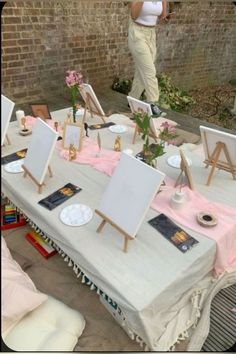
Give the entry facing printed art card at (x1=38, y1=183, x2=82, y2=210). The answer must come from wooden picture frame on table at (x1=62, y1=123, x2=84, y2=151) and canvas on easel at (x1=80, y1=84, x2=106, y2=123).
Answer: wooden picture frame on table at (x1=62, y1=123, x2=84, y2=151)

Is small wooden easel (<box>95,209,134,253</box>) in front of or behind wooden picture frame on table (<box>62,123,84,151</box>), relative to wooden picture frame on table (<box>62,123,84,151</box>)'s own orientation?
in front

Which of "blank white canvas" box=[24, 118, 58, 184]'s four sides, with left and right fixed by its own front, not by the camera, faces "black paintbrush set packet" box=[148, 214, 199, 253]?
left

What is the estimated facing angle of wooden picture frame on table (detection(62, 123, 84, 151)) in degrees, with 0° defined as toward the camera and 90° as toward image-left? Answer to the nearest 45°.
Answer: approximately 0°

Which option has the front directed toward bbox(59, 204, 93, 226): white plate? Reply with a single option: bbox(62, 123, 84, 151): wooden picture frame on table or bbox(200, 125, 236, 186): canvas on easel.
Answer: bbox(62, 123, 84, 151): wooden picture frame on table

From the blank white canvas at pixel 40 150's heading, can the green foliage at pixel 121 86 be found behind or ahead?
behind

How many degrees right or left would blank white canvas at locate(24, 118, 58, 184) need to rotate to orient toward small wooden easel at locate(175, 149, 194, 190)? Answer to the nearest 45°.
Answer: approximately 135° to its left

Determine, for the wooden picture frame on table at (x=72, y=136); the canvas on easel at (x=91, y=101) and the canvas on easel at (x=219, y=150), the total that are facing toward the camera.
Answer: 1
